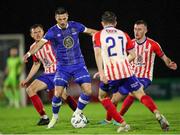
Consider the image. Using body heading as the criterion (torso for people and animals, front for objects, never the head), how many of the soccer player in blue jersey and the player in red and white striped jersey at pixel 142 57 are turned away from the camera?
0

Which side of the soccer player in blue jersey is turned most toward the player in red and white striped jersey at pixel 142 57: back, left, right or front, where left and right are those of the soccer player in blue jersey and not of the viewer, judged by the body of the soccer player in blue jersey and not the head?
left

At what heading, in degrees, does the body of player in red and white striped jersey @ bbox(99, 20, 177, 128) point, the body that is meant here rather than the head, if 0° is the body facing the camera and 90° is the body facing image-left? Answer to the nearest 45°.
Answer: approximately 45°

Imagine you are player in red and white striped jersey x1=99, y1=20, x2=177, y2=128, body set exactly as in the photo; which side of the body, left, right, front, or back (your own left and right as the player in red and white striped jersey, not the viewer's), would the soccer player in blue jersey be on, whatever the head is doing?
front

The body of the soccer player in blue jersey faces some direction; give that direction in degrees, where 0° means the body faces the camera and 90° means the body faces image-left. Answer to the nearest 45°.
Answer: approximately 0°

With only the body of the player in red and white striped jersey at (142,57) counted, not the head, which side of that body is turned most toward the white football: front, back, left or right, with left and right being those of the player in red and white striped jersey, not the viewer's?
front
